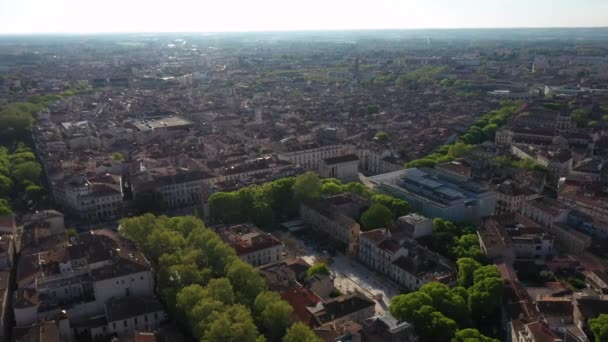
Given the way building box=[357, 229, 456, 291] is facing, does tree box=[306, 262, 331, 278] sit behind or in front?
in front

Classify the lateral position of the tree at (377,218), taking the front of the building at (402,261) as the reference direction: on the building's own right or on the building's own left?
on the building's own right

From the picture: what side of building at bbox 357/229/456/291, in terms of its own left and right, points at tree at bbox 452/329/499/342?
left

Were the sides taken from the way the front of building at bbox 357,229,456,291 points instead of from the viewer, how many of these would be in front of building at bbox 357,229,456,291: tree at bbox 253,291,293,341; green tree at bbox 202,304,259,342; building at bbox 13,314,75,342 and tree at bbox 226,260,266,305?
4

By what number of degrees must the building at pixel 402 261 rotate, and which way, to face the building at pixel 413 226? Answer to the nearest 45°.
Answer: approximately 135° to its right

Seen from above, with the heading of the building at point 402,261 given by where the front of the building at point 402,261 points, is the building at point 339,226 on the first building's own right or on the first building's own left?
on the first building's own right

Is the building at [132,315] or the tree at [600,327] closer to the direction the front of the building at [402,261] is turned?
the building

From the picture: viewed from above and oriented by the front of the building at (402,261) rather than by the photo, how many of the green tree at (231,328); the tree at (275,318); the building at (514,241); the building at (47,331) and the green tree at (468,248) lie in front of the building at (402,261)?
3

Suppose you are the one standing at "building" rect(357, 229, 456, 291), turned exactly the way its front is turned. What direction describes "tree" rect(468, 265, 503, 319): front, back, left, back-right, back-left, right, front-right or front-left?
left

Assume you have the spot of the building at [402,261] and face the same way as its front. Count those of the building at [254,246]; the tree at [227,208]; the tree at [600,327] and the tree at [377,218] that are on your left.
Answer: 1

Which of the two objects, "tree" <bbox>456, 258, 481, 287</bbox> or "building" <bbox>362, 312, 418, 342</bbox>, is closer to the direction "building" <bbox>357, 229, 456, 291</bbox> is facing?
the building

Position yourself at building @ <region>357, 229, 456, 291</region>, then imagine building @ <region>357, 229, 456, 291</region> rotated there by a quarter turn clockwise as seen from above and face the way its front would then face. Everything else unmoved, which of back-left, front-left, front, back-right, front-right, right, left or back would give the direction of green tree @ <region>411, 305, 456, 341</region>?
back-left

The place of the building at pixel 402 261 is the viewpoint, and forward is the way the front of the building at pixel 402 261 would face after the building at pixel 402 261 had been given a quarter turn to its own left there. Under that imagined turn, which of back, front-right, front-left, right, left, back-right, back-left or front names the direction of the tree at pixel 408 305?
front-right

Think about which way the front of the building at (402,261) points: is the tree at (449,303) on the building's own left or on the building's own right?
on the building's own left

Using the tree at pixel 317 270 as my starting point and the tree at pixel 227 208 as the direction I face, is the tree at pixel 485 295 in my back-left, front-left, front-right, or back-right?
back-right

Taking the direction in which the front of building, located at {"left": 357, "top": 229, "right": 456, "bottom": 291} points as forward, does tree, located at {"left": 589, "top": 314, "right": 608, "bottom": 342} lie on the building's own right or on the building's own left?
on the building's own left

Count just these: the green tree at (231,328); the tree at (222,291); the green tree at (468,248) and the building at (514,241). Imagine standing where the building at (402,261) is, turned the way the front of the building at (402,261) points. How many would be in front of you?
2

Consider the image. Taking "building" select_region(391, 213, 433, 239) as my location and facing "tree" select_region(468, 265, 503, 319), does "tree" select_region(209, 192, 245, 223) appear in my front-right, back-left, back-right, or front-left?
back-right

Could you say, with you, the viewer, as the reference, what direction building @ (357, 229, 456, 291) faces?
facing the viewer and to the left of the viewer

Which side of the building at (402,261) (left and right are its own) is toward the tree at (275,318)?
front

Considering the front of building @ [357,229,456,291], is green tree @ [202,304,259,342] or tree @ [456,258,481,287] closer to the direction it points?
the green tree

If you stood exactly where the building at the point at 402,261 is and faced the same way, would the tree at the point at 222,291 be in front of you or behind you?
in front
